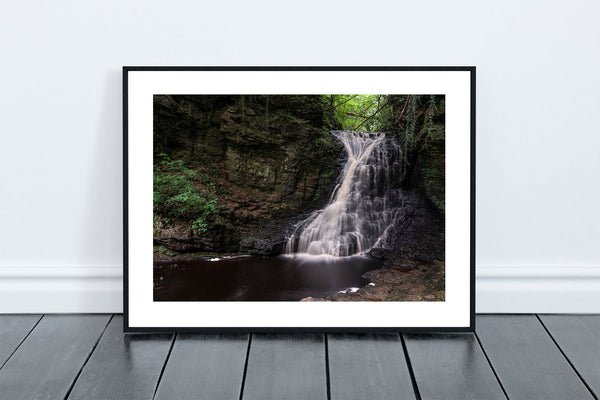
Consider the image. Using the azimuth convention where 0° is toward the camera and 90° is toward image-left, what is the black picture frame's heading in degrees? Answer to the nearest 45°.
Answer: approximately 0°
